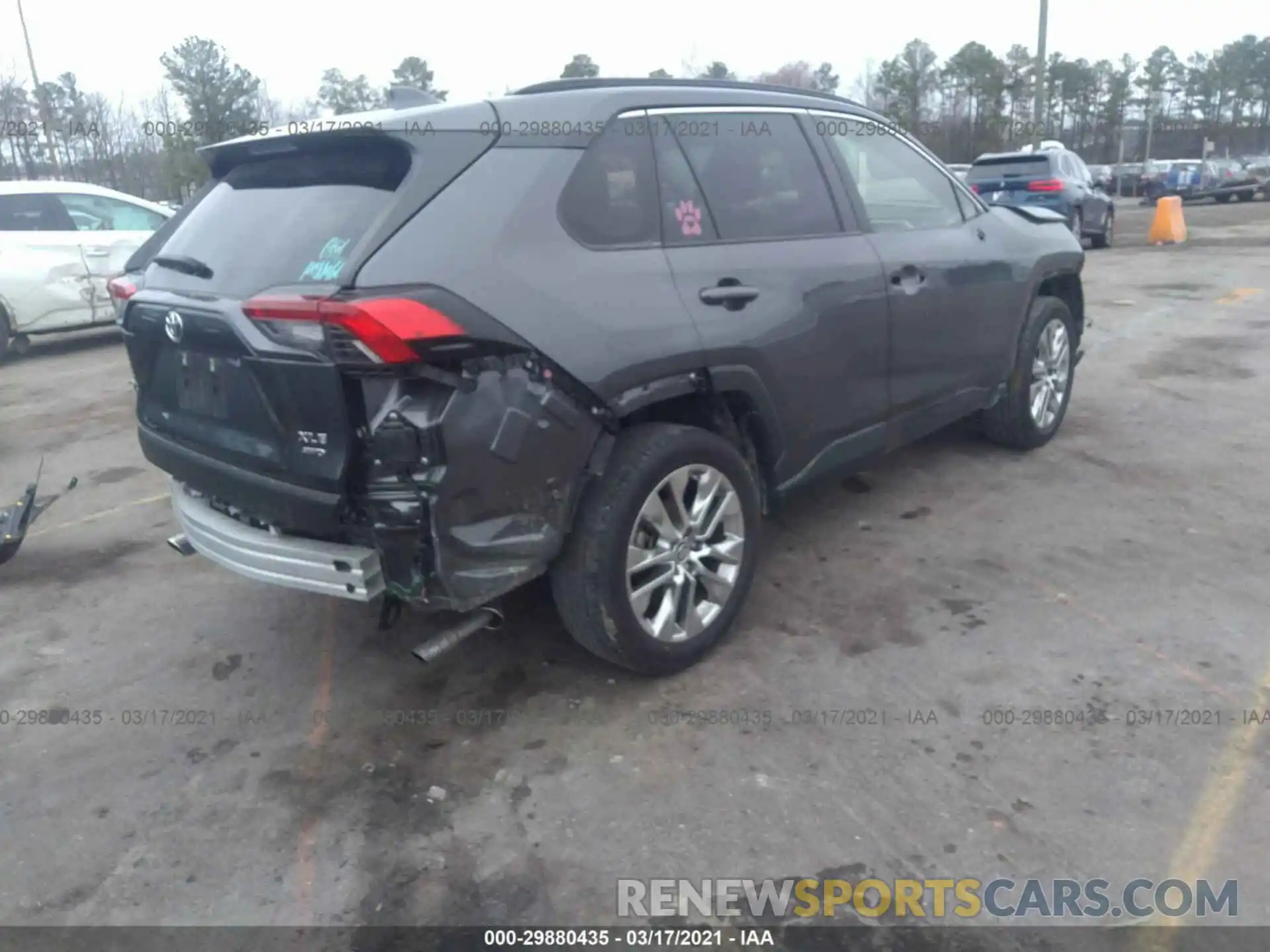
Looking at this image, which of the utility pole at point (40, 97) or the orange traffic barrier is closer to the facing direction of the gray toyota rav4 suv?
the orange traffic barrier

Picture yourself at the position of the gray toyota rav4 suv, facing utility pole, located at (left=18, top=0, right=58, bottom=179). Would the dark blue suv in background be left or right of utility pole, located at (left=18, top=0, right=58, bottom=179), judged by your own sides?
right

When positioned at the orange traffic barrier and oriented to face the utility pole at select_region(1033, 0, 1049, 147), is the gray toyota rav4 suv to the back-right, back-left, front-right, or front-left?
back-left

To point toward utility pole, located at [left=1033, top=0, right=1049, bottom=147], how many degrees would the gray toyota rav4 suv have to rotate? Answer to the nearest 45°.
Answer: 0° — it already faces it

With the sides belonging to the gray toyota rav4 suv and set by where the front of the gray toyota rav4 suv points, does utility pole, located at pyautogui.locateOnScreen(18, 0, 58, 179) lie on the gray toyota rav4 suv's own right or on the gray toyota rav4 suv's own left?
on the gray toyota rav4 suv's own left

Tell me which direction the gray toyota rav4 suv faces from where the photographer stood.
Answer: facing away from the viewer and to the right of the viewer

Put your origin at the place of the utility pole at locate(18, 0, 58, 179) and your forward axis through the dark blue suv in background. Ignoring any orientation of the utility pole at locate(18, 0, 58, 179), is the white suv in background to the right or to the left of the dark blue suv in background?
right

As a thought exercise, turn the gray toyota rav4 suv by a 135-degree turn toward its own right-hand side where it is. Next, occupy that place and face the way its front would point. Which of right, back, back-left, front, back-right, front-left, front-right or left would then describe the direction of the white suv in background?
back-right

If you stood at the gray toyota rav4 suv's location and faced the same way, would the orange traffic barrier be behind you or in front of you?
in front

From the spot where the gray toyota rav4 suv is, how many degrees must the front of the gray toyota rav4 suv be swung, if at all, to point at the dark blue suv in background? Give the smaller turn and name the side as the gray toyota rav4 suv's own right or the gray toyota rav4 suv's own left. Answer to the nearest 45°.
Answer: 0° — it already faces it
